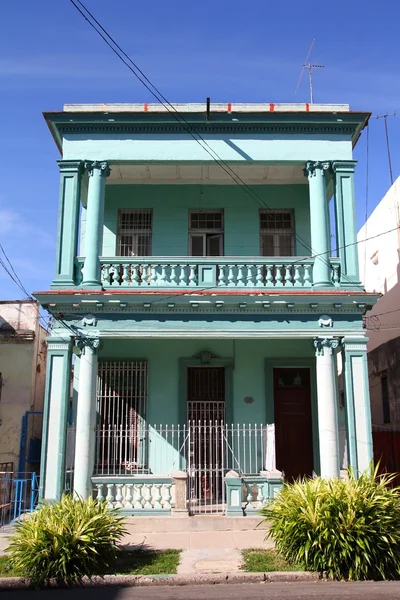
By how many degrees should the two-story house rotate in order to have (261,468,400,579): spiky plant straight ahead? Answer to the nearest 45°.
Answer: approximately 45° to its left

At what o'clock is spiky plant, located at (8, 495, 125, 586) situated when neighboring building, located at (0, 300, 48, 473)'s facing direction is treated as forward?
The spiky plant is roughly at 12 o'clock from the neighboring building.

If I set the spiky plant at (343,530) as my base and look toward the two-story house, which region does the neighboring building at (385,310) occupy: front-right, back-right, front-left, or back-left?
front-right

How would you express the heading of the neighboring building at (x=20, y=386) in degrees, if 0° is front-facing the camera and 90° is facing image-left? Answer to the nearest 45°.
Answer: approximately 0°

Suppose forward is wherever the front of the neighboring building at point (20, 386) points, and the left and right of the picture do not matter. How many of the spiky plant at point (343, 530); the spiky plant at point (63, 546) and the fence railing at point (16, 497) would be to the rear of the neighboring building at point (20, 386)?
0

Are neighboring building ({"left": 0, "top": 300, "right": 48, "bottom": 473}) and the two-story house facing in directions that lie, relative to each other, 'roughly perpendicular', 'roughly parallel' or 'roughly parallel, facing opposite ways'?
roughly parallel

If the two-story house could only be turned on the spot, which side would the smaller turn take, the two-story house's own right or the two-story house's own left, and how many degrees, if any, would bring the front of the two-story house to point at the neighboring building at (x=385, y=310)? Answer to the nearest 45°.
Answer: approximately 135° to the two-story house's own left

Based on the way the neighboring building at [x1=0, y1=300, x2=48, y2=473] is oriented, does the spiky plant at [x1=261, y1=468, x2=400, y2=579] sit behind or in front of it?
in front

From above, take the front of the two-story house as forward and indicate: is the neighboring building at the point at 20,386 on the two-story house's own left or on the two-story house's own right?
on the two-story house's own right

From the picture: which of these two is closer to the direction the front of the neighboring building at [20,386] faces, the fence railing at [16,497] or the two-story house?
the fence railing

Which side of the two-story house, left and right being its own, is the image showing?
front

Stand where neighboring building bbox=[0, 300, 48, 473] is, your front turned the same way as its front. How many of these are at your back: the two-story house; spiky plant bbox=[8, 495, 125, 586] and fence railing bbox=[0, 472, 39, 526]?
0

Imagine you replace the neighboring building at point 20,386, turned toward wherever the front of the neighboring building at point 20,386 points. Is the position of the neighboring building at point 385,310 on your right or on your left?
on your left

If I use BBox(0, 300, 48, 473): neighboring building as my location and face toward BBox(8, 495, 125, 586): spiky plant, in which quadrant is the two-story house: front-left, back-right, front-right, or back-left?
front-left

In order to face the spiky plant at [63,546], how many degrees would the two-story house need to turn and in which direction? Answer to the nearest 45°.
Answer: approximately 45° to its right

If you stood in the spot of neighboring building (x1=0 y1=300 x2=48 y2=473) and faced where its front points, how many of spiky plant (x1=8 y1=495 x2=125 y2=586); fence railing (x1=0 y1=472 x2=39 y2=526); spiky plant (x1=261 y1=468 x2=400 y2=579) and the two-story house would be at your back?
0

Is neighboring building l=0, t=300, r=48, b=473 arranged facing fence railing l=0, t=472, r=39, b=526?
yes

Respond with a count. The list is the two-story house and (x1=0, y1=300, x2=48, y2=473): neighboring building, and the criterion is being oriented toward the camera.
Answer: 2
